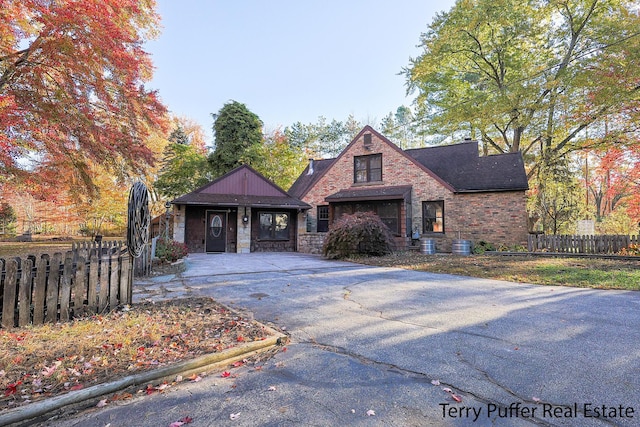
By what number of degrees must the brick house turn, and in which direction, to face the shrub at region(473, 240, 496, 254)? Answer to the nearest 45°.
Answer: approximately 45° to its left

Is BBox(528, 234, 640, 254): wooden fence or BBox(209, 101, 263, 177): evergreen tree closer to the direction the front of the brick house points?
the wooden fence

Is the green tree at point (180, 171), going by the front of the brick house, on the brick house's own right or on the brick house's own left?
on the brick house's own right

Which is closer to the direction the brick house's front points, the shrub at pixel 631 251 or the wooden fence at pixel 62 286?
the wooden fence

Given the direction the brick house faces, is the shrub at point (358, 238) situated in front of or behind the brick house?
in front

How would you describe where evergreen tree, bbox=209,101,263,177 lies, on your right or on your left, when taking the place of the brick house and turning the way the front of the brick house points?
on your right

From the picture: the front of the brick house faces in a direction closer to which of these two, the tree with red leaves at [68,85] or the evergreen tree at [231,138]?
the tree with red leaves

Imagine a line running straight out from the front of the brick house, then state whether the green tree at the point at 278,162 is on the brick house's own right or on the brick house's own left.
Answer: on the brick house's own right

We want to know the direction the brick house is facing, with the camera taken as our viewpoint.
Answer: facing the viewer

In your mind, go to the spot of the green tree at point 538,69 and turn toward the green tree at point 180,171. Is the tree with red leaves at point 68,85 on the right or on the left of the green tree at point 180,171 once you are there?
left
